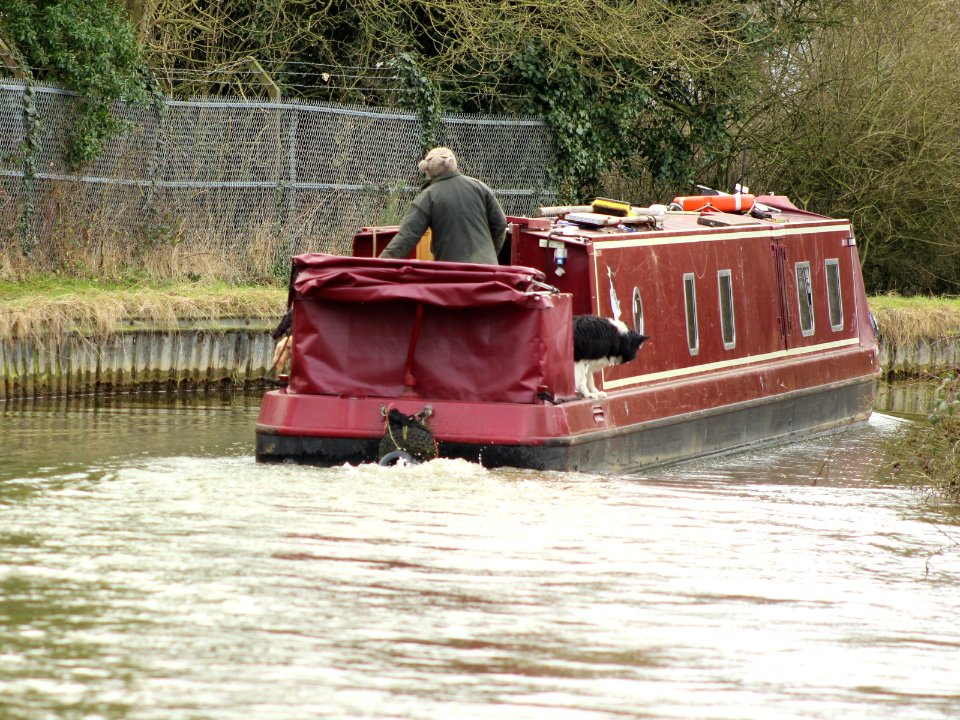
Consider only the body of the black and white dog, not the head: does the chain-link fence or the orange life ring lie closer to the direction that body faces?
the orange life ring

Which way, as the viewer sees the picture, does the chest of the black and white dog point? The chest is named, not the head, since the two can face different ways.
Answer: to the viewer's right

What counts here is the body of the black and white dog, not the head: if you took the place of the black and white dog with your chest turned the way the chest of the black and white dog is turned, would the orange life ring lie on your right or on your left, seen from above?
on your left

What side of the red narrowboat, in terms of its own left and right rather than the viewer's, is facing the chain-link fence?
left

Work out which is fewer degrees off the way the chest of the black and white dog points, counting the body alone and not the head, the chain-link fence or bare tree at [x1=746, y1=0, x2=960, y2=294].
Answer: the bare tree

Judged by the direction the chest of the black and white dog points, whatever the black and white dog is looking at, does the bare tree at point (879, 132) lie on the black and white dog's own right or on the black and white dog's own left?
on the black and white dog's own left

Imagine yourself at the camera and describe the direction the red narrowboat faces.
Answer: facing away from the viewer and to the right of the viewer
